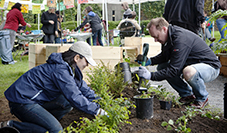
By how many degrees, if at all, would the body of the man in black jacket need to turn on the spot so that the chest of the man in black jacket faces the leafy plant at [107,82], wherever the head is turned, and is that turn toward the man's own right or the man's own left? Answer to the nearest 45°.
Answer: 0° — they already face it

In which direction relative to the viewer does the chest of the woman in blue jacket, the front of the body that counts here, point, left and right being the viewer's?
facing to the right of the viewer

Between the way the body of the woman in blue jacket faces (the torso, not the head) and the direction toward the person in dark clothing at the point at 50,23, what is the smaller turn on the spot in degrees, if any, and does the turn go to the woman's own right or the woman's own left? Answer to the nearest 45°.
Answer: approximately 90° to the woman's own left

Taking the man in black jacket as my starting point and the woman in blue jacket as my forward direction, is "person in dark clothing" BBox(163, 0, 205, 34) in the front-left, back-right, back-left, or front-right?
back-right

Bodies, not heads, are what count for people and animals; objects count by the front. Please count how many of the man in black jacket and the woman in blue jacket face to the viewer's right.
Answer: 1

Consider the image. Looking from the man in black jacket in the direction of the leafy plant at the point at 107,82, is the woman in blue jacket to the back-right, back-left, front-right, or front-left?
front-left

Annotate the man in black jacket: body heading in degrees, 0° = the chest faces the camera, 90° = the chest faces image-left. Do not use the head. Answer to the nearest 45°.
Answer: approximately 90°
